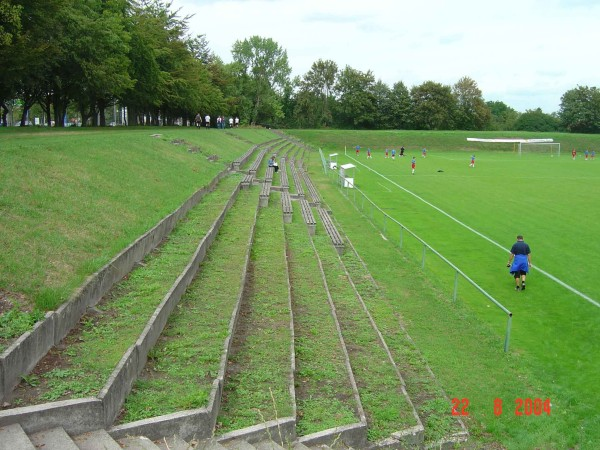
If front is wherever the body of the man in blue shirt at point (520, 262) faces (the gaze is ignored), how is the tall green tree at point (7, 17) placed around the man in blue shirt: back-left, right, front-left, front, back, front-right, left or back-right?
left

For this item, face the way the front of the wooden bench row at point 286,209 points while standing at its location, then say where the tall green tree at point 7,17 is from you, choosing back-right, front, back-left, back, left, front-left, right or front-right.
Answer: back

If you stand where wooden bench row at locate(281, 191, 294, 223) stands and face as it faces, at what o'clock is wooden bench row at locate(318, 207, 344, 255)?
wooden bench row at locate(318, 207, 344, 255) is roughly at 2 o'clock from wooden bench row at locate(281, 191, 294, 223).

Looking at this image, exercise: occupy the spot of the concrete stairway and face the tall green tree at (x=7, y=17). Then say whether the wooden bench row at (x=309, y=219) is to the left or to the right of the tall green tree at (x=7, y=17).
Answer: right

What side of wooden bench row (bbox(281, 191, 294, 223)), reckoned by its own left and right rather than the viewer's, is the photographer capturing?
right

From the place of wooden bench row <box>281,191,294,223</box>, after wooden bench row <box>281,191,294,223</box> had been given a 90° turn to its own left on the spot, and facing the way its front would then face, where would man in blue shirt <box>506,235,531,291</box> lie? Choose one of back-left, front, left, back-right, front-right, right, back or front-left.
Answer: back-right

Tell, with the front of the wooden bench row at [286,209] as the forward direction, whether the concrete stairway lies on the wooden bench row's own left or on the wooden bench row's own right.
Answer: on the wooden bench row's own right

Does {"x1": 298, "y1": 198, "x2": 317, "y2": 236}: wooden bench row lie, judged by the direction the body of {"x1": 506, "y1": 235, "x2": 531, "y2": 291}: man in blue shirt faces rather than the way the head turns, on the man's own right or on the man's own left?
on the man's own left

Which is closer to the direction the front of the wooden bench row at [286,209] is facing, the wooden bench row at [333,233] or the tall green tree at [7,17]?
the wooden bench row

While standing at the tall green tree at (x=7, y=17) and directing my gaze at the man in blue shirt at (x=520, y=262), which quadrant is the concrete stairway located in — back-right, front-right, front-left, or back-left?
front-right

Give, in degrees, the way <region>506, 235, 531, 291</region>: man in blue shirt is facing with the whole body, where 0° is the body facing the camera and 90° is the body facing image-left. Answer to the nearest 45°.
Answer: approximately 180°
